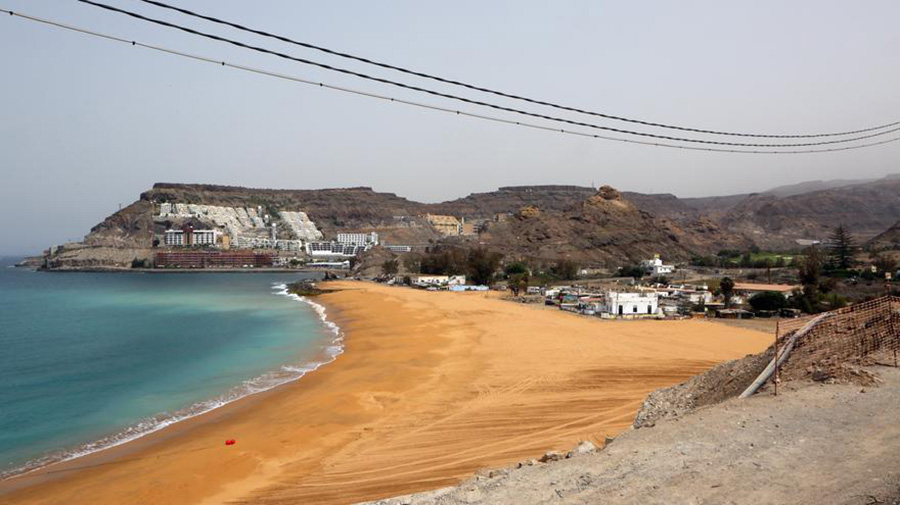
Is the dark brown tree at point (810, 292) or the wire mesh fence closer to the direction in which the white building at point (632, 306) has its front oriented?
the wire mesh fence

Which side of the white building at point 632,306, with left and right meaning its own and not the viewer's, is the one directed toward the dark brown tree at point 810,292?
left

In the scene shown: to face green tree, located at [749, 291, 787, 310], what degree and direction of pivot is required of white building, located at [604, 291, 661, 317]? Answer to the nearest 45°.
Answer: approximately 90° to its left

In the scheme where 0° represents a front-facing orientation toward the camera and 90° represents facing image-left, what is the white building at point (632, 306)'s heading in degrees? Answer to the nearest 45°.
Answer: approximately 0°

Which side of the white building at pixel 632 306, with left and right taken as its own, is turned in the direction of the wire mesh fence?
front

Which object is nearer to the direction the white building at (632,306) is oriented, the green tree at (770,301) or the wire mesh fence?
the wire mesh fence
